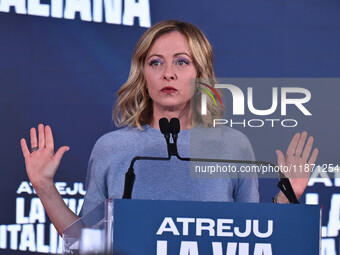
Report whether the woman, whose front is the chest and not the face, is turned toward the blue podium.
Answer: yes

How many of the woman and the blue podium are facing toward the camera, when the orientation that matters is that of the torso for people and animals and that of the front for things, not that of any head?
2

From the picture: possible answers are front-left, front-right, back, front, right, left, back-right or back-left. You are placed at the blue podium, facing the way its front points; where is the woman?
back

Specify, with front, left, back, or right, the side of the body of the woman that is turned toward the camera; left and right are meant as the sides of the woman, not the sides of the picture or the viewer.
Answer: front

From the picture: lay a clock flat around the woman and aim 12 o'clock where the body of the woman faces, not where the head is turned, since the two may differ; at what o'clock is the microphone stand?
The microphone stand is roughly at 12 o'clock from the woman.

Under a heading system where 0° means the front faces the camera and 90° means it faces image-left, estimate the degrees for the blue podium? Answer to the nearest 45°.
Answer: approximately 0°
